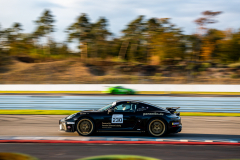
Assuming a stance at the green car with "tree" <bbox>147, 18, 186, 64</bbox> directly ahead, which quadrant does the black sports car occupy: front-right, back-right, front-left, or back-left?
back-right

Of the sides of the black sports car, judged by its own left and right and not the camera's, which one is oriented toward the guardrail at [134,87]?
right

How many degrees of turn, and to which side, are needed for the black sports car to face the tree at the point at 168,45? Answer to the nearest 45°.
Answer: approximately 90° to its right

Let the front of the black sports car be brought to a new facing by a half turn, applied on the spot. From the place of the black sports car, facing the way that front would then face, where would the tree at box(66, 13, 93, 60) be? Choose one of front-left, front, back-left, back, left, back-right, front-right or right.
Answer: left

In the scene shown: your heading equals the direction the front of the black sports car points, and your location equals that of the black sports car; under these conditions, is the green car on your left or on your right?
on your right

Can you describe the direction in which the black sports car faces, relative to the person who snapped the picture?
facing to the left of the viewer

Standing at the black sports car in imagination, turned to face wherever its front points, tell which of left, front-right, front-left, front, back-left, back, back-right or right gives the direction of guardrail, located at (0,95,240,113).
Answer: right
